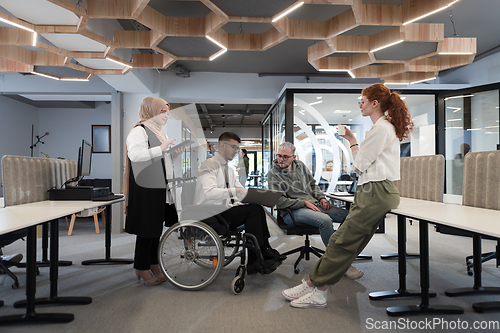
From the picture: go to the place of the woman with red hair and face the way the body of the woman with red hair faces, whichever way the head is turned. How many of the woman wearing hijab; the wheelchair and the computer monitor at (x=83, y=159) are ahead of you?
3

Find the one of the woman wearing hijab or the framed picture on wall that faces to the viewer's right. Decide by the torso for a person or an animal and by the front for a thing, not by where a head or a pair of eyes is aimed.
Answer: the woman wearing hijab

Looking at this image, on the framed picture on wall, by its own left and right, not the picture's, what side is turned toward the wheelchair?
front

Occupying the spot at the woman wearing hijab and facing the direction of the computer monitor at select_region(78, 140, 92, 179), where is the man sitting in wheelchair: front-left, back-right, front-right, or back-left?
back-right

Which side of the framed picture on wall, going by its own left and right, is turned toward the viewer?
front

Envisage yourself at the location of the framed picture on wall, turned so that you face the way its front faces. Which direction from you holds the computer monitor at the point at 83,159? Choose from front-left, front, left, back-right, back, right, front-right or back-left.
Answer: front

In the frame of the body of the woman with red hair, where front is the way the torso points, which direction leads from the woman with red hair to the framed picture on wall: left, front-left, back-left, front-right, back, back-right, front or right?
front-right

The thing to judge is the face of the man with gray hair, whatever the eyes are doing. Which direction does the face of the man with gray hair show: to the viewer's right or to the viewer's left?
to the viewer's left

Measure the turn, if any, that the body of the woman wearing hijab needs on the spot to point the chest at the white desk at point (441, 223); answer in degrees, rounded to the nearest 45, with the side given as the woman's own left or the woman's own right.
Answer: approximately 45° to the woman's own right

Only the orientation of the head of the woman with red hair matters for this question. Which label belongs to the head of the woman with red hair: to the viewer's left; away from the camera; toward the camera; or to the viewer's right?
to the viewer's left

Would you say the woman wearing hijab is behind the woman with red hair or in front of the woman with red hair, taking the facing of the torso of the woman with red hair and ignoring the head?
in front

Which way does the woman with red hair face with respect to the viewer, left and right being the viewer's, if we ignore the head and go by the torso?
facing to the left of the viewer
